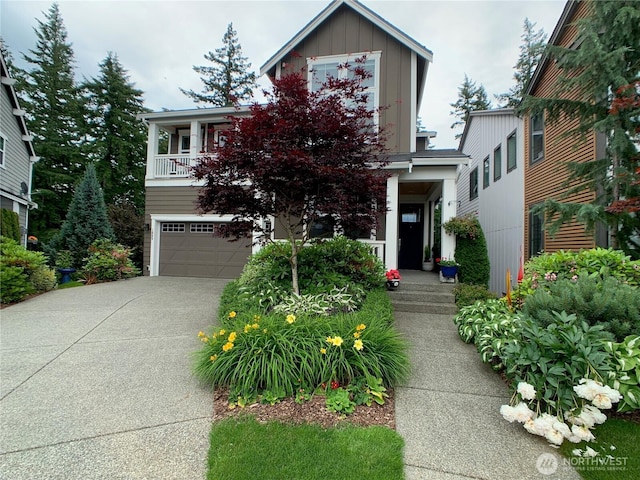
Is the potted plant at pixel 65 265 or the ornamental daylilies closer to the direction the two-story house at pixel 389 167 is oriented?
the ornamental daylilies

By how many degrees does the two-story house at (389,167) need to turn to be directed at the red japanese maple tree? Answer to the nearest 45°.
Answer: approximately 45° to its right

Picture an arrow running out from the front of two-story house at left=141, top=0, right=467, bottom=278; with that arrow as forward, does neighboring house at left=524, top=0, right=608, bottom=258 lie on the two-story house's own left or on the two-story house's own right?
on the two-story house's own left

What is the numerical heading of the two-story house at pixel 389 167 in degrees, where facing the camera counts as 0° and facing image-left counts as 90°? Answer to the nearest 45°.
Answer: approximately 0°

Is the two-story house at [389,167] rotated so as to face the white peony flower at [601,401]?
yes

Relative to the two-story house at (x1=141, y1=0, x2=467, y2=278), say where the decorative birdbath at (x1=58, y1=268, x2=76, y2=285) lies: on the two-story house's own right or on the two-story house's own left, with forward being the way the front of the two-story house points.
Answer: on the two-story house's own right

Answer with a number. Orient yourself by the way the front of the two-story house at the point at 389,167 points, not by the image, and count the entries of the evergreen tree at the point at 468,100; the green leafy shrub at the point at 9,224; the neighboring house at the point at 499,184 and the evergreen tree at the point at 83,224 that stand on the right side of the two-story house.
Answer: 2

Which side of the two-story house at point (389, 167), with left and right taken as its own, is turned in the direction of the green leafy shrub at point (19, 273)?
right

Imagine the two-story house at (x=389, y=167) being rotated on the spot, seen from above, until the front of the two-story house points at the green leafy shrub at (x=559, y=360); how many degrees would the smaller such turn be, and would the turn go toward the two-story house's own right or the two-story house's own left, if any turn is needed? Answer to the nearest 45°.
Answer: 0° — it already faces it
